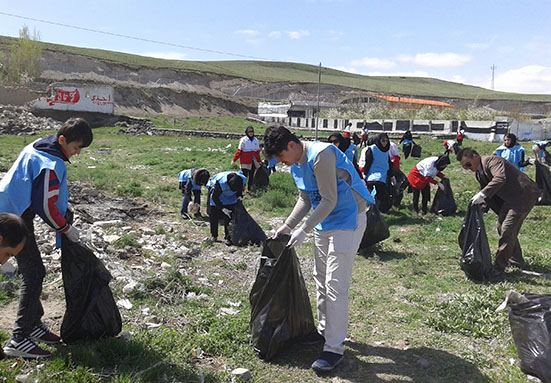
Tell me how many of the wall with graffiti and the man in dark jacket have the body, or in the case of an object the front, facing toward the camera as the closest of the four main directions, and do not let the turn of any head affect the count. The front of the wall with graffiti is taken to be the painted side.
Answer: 1

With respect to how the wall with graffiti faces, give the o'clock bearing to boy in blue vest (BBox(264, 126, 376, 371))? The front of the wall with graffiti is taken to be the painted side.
The boy in blue vest is roughly at 12 o'clock from the wall with graffiti.

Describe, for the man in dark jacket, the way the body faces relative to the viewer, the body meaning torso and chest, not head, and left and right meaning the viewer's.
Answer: facing to the left of the viewer

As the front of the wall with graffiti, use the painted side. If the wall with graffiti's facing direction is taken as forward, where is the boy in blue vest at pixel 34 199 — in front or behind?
in front

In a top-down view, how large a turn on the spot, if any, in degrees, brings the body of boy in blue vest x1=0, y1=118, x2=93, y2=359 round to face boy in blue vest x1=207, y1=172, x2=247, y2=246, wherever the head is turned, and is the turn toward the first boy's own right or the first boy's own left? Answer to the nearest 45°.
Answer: approximately 45° to the first boy's own left

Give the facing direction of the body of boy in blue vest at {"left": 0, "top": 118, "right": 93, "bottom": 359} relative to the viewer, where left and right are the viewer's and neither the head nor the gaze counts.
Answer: facing to the right of the viewer
